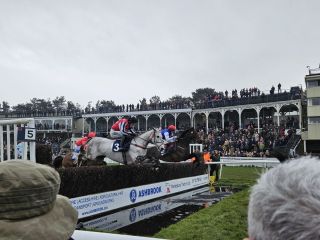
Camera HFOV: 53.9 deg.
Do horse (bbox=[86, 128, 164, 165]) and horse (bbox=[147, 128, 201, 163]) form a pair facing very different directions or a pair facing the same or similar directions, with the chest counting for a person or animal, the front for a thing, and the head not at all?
same or similar directions

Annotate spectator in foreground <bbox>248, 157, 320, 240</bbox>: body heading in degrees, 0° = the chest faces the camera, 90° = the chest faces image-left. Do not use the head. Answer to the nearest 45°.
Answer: approximately 180°

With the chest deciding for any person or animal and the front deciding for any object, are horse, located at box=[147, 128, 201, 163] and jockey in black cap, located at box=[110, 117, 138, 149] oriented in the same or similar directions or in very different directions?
same or similar directions

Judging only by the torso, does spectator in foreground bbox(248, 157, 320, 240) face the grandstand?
yes

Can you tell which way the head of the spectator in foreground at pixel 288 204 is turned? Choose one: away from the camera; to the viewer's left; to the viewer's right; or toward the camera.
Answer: away from the camera
